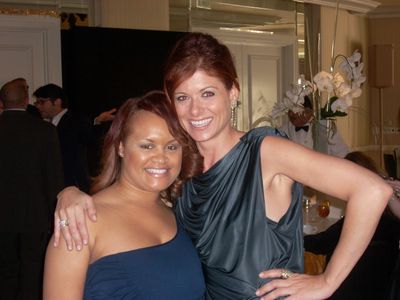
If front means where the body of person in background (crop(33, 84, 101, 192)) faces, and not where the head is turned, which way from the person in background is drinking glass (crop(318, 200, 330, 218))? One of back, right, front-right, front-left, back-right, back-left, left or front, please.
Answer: back-left

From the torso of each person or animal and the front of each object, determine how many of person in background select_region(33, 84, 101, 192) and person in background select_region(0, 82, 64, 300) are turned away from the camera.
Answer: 1

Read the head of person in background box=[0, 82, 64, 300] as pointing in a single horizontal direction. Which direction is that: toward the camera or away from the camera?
away from the camera

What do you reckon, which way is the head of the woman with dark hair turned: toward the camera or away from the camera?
toward the camera

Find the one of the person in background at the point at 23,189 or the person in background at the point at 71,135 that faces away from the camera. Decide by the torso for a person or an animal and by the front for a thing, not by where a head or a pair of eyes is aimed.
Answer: the person in background at the point at 23,189

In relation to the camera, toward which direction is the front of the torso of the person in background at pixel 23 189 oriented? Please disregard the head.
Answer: away from the camera
